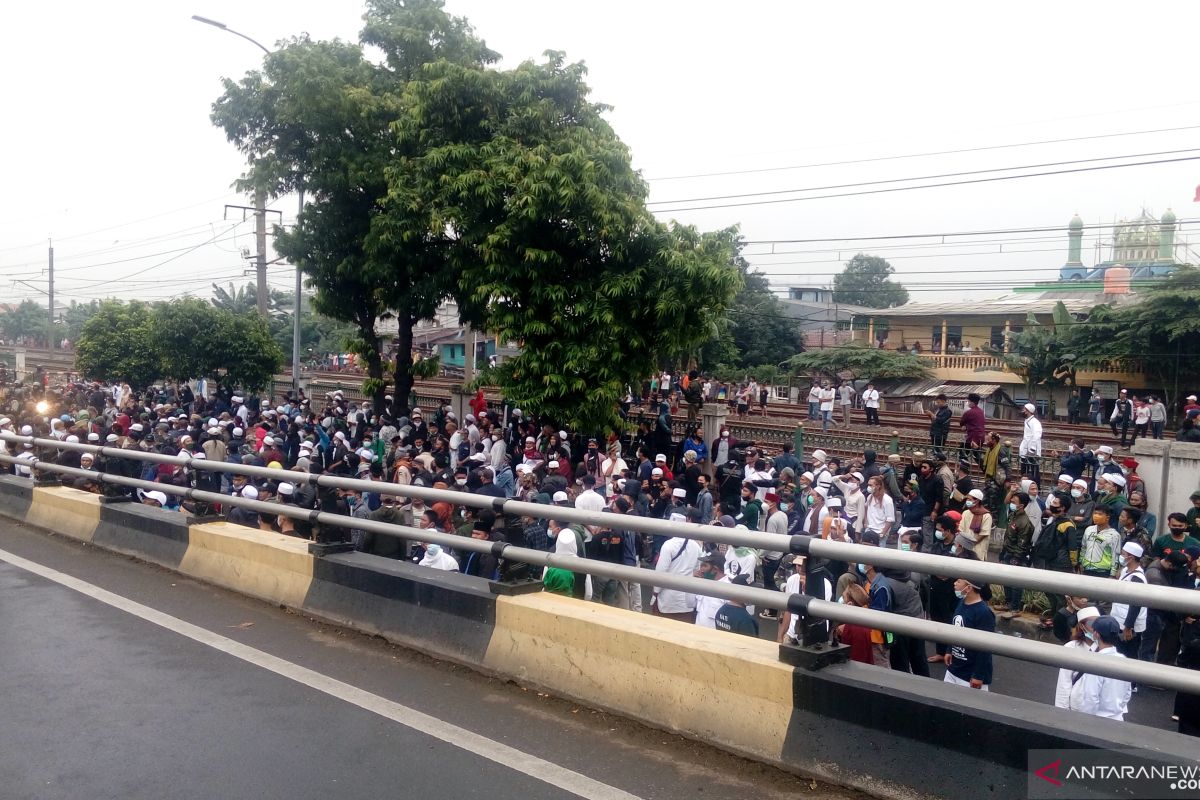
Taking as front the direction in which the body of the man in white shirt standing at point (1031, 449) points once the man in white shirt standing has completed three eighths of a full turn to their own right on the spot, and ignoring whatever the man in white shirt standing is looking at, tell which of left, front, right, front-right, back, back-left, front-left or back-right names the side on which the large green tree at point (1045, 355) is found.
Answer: front

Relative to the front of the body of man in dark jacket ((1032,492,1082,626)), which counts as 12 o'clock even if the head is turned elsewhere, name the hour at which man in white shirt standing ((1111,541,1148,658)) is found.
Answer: The man in white shirt standing is roughly at 10 o'clock from the man in dark jacket.

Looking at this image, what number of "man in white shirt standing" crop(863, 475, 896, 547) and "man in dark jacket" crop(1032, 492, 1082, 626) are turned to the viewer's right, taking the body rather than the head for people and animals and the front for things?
0

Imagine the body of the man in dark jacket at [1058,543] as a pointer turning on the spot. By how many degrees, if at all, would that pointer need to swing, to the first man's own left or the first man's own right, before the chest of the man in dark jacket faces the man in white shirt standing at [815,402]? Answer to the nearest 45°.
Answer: approximately 90° to the first man's own right

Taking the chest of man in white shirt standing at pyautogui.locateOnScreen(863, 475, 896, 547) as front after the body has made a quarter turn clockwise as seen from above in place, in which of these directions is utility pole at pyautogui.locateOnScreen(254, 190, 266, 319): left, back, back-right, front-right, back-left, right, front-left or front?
front

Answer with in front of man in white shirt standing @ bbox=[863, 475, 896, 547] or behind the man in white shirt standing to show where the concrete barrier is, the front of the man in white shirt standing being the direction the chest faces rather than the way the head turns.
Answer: in front

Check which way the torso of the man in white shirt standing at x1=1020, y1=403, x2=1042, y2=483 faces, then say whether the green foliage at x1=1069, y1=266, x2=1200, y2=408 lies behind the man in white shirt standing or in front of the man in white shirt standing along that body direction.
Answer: behind

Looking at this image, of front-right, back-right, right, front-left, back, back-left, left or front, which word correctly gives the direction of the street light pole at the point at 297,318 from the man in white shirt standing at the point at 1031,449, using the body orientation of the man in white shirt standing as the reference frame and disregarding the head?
front-right

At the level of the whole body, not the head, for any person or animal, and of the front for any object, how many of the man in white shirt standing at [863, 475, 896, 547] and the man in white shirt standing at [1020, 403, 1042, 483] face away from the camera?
0
